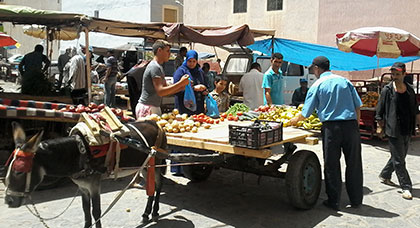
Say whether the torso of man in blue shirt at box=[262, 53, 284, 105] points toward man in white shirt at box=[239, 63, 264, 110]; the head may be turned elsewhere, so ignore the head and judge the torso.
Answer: no

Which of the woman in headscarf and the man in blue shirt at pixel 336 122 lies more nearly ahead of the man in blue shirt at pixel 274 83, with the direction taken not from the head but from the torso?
the man in blue shirt

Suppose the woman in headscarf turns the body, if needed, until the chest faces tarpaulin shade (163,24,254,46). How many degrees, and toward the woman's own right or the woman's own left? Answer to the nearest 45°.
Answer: approximately 180°

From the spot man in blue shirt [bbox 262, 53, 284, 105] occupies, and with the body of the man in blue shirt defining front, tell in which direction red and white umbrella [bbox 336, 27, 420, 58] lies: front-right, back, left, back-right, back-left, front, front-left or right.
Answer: left

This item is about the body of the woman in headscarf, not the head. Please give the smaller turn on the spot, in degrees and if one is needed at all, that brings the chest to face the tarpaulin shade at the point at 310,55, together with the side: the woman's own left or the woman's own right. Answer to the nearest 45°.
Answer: approximately 135° to the woman's own left

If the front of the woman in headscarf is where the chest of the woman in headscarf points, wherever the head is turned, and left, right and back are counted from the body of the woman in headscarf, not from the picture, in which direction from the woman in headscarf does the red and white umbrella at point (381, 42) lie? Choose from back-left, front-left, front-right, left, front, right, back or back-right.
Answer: back-left

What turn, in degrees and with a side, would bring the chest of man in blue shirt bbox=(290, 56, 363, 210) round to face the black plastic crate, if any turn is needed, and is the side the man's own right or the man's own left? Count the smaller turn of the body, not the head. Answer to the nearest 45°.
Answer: approximately 90° to the man's own left

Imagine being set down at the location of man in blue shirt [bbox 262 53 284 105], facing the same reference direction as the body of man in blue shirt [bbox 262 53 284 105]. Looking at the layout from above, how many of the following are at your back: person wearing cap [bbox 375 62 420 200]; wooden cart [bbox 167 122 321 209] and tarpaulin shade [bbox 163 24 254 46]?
1

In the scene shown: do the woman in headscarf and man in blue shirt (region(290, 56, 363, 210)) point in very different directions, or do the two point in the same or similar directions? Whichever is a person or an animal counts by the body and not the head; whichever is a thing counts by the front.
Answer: very different directions

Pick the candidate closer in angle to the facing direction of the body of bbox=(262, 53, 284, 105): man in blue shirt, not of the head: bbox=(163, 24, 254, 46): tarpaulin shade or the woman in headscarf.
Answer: the woman in headscarf

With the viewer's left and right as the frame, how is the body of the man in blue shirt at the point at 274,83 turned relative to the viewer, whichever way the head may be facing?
facing the viewer and to the right of the viewer

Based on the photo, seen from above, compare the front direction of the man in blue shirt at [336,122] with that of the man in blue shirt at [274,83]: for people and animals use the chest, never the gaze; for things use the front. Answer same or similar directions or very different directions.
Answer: very different directions

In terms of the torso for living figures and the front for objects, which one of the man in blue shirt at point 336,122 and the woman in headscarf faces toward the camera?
the woman in headscarf

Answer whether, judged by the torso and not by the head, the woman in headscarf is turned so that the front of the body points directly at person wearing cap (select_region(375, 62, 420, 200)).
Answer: no

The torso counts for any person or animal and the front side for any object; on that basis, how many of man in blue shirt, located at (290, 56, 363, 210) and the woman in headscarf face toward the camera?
1

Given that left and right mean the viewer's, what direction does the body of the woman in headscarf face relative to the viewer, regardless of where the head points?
facing the viewer

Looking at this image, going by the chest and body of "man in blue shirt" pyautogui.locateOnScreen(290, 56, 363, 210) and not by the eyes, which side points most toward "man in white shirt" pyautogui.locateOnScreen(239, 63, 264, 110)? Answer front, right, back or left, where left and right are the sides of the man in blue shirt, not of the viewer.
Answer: front

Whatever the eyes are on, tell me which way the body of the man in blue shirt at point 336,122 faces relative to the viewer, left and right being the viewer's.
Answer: facing away from the viewer and to the left of the viewer
